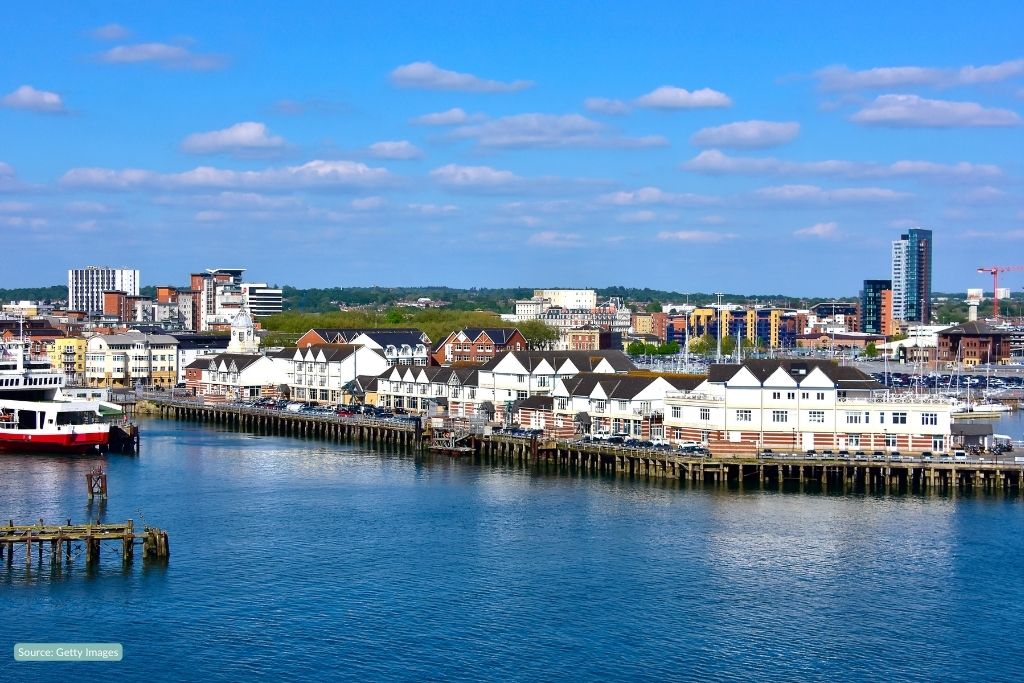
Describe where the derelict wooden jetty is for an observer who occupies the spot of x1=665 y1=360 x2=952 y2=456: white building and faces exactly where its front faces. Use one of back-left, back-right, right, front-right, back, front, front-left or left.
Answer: front-right

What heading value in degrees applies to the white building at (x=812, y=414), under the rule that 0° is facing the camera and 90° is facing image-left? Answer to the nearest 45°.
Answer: approximately 0°
